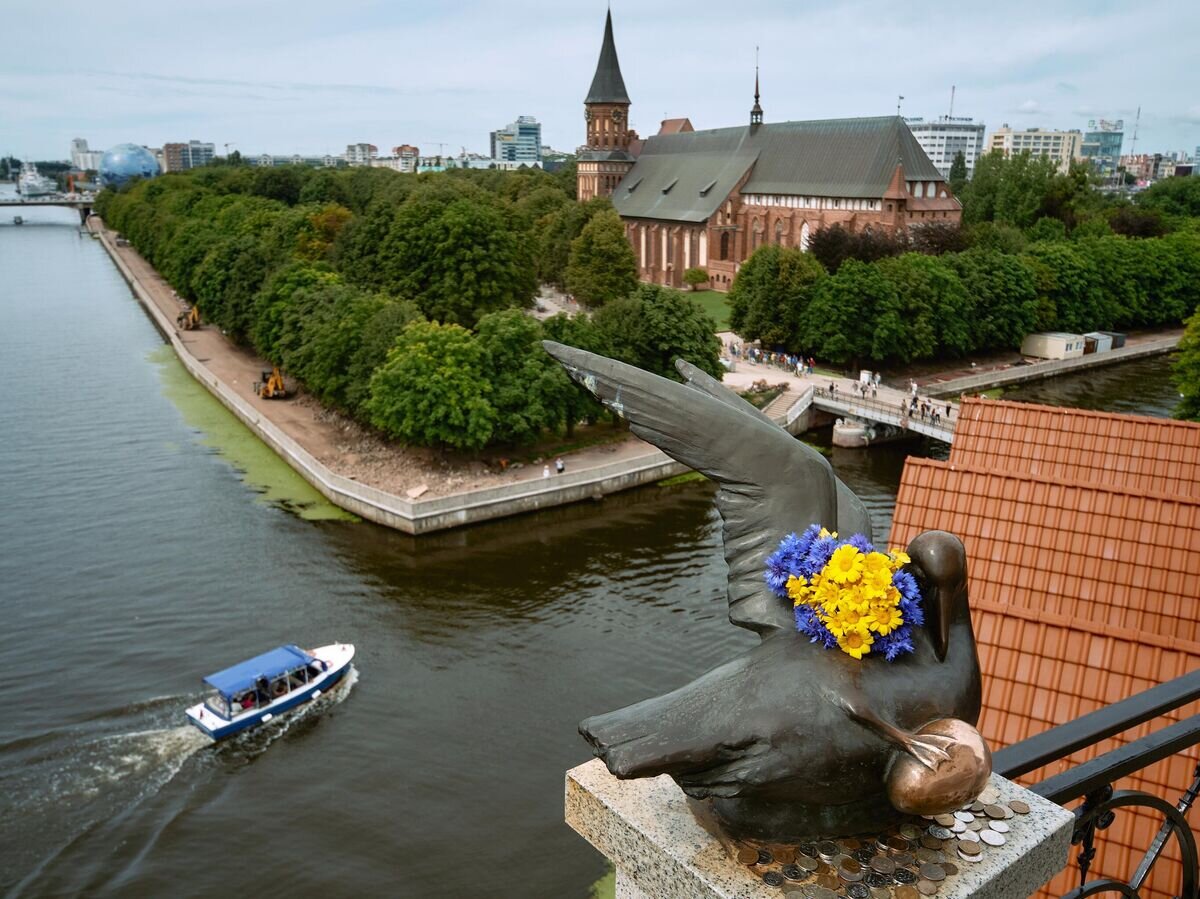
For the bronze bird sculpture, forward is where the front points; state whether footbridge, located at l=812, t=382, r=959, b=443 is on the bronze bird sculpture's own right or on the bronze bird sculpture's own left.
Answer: on the bronze bird sculpture's own left

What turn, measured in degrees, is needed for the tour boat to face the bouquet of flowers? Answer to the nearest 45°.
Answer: approximately 135° to its right

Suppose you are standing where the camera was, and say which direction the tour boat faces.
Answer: facing away from the viewer and to the right of the viewer

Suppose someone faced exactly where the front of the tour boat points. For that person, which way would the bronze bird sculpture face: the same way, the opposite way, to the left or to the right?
to the right

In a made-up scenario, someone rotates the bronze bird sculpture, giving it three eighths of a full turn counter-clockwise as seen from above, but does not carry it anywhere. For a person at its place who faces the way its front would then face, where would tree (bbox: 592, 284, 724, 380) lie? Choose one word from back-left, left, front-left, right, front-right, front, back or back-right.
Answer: front-right

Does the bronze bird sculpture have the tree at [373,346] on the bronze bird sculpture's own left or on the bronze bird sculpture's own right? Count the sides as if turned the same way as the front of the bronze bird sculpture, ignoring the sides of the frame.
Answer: on the bronze bird sculpture's own left

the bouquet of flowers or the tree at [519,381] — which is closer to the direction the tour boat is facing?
the tree

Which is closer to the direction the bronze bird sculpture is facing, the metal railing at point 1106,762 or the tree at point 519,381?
the metal railing

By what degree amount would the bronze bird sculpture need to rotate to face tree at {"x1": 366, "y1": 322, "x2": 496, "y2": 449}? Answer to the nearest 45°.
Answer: approximately 90° to its left

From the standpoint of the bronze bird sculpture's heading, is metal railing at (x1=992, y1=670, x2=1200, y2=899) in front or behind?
in front

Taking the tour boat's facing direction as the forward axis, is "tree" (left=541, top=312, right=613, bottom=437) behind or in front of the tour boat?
in front

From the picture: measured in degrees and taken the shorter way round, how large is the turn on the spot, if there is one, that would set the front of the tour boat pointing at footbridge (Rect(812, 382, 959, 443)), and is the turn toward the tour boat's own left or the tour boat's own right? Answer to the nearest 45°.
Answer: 0° — it already faces it

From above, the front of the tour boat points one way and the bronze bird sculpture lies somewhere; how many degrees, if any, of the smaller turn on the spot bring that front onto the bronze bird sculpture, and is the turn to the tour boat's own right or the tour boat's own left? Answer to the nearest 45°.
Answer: approximately 135° to the tour boat's own right

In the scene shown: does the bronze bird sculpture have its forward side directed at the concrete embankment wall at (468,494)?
no

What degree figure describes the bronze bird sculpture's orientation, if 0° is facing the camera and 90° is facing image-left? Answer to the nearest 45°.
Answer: approximately 270°

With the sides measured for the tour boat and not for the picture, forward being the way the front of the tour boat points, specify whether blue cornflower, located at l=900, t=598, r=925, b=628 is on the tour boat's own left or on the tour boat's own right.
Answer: on the tour boat's own right

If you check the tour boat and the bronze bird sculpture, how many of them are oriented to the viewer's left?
0
